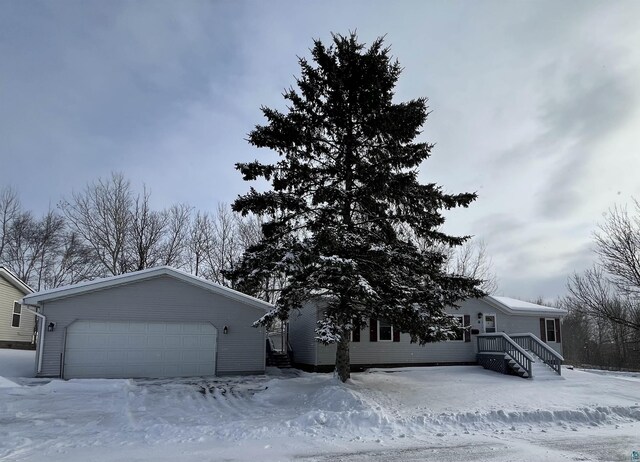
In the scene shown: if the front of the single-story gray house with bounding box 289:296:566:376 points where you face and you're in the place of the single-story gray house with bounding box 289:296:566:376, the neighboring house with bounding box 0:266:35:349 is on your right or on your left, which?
on your right

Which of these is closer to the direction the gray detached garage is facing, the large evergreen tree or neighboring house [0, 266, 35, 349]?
the large evergreen tree

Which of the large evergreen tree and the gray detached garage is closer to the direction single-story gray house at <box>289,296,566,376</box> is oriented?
the large evergreen tree

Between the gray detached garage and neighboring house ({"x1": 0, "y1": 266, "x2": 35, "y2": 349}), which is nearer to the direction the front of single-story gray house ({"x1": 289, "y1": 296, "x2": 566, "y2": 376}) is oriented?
the gray detached garage

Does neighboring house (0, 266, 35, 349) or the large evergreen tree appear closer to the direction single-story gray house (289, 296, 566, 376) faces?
the large evergreen tree

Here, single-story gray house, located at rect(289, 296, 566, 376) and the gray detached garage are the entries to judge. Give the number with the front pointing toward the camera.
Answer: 2

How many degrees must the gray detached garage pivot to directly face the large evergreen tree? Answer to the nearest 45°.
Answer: approximately 45° to its left

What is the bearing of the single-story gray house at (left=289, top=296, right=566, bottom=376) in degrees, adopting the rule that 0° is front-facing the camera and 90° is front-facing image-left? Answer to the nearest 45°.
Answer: approximately 0°

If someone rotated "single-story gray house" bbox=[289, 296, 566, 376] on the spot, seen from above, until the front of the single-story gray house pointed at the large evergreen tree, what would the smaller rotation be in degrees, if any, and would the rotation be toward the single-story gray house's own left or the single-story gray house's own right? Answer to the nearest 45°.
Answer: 0° — it already faces it

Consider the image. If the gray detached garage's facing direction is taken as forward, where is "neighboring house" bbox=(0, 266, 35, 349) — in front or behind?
behind
